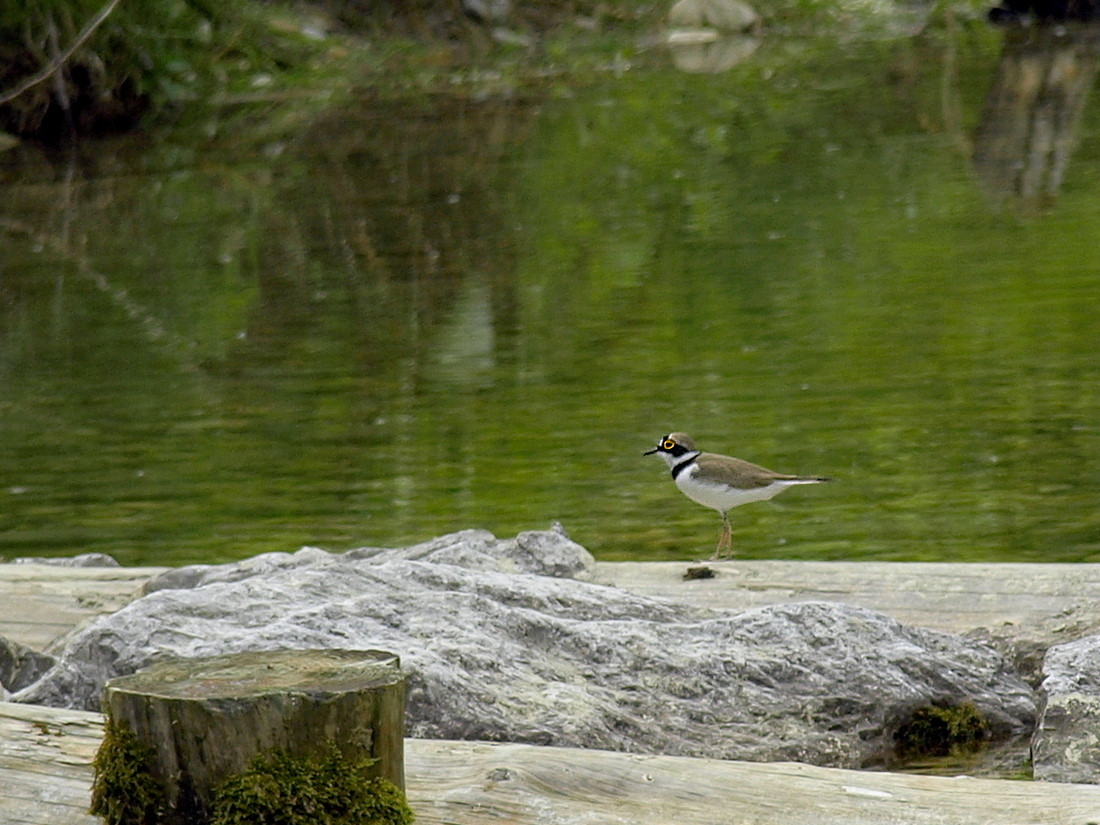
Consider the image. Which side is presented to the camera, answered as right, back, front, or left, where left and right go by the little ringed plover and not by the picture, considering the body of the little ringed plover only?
left

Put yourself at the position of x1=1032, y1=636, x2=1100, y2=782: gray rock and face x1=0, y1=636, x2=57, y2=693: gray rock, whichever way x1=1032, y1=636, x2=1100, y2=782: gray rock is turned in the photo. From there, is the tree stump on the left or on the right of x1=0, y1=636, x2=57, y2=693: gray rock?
left

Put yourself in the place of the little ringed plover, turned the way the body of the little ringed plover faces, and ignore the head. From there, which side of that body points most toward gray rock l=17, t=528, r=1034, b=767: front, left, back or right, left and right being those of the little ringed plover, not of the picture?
left

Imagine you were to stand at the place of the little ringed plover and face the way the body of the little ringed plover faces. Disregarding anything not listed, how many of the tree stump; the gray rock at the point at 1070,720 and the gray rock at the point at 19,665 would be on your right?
0

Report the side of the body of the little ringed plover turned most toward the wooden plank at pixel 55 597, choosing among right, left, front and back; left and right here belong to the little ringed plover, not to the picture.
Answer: front

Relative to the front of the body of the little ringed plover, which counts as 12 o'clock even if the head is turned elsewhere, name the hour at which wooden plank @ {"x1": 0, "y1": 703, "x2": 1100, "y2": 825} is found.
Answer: The wooden plank is roughly at 9 o'clock from the little ringed plover.

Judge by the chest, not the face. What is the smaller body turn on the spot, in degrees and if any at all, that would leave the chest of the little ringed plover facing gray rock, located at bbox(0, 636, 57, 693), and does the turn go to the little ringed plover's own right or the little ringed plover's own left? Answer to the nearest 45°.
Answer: approximately 45° to the little ringed plover's own left

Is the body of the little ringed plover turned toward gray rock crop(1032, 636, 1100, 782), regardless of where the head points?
no

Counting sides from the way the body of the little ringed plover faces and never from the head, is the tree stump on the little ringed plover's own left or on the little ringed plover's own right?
on the little ringed plover's own left

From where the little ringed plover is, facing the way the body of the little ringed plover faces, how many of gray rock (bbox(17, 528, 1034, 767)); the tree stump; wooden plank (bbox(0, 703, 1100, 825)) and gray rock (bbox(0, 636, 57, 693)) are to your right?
0

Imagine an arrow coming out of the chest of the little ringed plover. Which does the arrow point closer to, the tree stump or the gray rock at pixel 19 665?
the gray rock

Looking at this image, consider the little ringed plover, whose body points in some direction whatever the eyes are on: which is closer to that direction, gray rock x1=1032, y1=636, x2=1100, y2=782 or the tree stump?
the tree stump

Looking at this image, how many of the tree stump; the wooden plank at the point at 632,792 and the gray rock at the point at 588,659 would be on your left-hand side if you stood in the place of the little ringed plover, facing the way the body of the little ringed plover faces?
3
